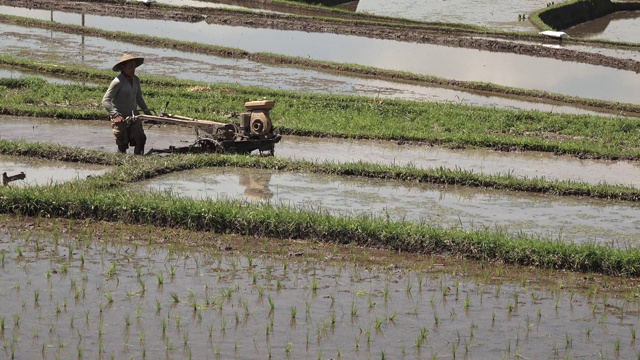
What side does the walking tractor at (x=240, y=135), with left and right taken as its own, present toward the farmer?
back

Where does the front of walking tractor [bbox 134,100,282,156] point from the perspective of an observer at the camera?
facing to the right of the viewer

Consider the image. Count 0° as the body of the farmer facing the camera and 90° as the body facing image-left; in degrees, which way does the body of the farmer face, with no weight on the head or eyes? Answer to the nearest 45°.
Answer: approximately 315°

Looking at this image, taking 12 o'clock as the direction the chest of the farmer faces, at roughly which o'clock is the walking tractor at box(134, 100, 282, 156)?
The walking tractor is roughly at 11 o'clock from the farmer.
